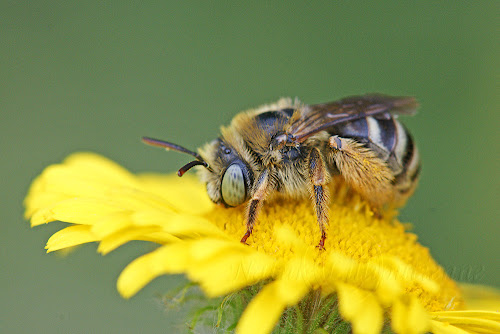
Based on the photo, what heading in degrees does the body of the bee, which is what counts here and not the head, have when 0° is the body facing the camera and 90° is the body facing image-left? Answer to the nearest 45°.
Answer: approximately 90°
